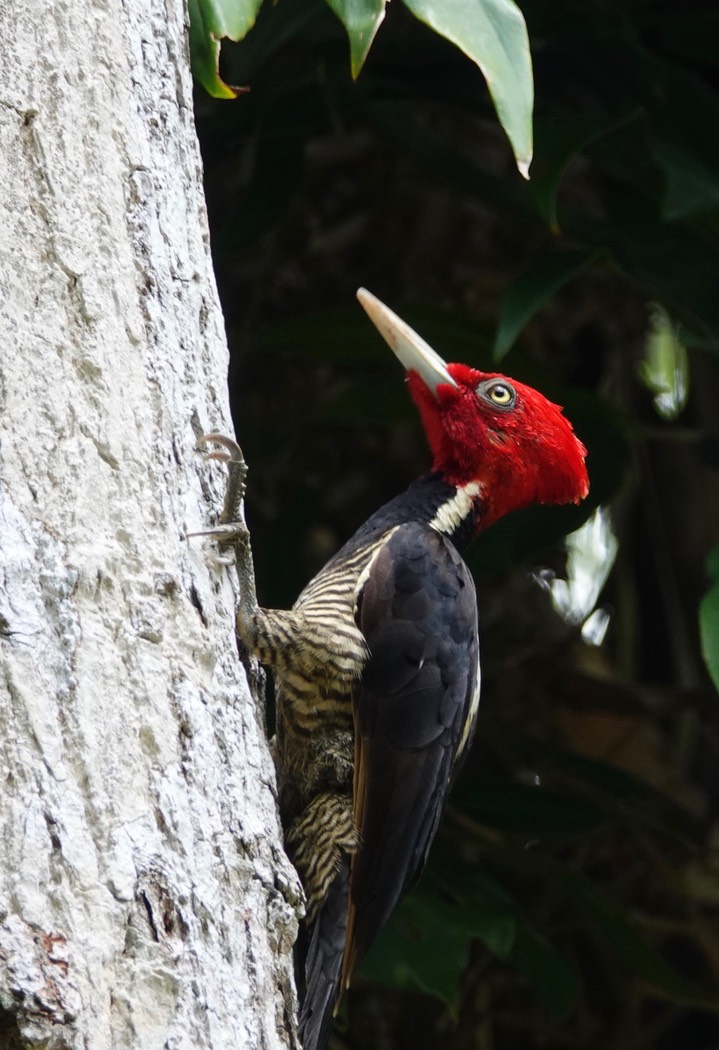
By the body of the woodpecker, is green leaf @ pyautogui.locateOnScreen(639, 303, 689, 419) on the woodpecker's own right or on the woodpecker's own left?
on the woodpecker's own right

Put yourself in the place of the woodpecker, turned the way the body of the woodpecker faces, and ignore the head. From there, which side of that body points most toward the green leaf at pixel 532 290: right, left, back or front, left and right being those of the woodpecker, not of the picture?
right

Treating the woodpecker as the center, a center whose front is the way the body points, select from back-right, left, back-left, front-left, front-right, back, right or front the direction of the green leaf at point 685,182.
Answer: back-right

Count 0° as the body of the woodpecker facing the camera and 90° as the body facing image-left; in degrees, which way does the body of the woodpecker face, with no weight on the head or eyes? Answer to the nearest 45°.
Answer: approximately 90°
